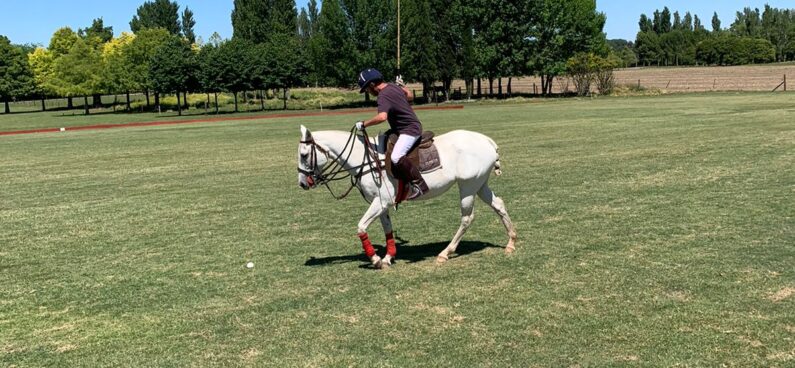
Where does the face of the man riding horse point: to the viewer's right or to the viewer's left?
to the viewer's left

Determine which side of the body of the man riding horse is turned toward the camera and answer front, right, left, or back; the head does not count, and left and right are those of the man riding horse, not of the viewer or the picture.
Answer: left

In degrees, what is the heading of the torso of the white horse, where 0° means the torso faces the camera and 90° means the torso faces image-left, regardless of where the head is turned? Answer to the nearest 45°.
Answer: approximately 90°
